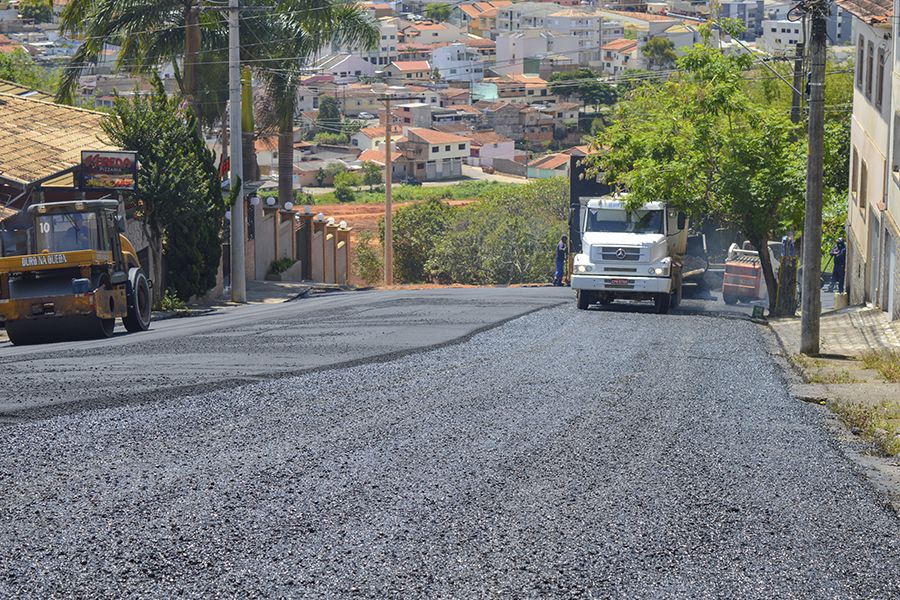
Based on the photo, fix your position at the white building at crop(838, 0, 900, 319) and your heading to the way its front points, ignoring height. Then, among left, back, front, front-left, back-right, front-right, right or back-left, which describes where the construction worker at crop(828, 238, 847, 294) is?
right

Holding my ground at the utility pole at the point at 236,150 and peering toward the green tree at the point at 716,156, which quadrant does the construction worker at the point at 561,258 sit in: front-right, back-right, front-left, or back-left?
front-left

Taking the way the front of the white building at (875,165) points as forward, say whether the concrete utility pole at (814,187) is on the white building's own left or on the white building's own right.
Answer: on the white building's own left

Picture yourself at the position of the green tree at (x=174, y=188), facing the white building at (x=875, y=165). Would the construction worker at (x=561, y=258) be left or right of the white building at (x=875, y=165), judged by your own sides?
left

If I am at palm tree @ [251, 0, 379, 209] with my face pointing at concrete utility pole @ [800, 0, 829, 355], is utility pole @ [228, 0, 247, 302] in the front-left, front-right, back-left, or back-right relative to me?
front-right

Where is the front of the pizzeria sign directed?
toward the camera

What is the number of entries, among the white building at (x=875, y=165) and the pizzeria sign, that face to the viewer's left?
1

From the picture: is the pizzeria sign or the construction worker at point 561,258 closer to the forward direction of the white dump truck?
the pizzeria sign

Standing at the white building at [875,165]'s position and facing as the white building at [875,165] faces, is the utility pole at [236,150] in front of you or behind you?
in front

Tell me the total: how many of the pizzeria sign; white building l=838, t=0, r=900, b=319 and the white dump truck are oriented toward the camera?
2

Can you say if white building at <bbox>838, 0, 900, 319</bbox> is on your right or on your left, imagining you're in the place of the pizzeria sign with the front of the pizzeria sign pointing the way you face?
on your left

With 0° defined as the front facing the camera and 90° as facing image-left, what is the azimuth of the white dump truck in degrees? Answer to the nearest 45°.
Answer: approximately 0°

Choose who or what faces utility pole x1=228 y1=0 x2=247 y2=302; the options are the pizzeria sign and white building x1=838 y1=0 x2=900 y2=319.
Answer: the white building

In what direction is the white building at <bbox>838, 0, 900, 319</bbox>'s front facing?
to the viewer's left

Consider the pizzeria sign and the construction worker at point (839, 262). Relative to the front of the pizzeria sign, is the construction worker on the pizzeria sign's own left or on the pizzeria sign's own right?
on the pizzeria sign's own left
